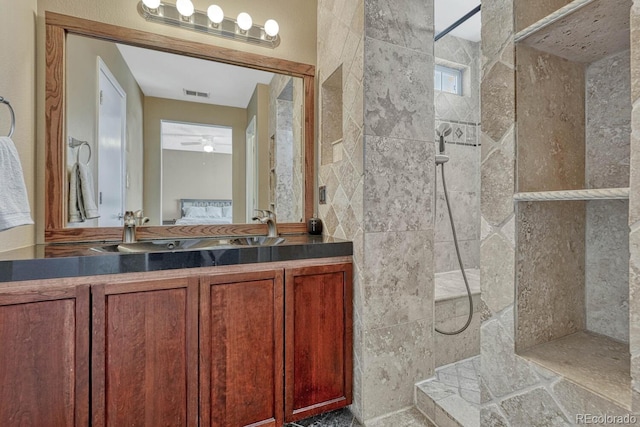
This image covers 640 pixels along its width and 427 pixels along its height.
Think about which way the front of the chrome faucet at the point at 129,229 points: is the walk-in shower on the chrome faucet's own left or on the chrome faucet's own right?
on the chrome faucet's own left

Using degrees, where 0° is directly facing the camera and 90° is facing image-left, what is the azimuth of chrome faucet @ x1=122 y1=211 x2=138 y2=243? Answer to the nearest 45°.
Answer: approximately 0°

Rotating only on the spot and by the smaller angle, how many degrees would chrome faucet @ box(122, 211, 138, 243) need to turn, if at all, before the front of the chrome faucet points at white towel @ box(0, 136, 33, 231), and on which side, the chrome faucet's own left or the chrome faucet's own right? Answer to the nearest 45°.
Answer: approximately 45° to the chrome faucet's own right

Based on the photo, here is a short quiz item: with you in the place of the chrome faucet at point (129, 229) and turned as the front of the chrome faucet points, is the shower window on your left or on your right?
on your left

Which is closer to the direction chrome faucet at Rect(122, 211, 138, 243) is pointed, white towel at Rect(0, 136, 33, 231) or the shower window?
the white towel
